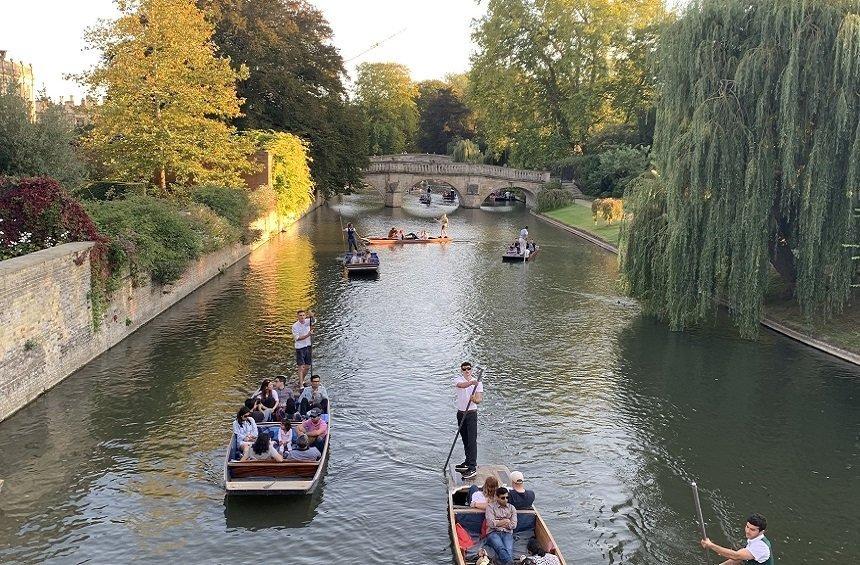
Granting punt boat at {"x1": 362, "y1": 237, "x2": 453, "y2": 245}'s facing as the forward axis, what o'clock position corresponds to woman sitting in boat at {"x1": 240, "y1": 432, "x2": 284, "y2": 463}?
The woman sitting in boat is roughly at 9 o'clock from the punt boat.

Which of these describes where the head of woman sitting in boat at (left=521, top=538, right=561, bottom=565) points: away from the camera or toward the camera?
away from the camera

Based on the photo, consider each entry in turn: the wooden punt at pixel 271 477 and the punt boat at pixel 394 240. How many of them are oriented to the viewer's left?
1

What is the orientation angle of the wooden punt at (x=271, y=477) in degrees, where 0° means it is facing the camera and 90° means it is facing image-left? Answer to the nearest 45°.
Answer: approximately 0°

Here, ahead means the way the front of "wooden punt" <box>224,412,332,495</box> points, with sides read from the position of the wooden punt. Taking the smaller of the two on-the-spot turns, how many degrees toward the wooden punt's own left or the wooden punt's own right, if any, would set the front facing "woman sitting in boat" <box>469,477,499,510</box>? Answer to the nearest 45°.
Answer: approximately 45° to the wooden punt's own left

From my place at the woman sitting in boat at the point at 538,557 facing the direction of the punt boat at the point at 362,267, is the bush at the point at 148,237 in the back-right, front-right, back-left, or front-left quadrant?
front-left

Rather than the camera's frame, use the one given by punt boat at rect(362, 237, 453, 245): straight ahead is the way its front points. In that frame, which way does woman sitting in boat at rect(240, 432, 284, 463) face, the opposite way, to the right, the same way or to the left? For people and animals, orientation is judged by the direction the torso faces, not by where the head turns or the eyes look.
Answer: to the right

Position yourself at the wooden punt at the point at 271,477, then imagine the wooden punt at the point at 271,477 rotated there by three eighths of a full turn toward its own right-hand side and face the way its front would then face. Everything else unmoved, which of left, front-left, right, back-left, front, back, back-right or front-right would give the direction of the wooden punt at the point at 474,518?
back

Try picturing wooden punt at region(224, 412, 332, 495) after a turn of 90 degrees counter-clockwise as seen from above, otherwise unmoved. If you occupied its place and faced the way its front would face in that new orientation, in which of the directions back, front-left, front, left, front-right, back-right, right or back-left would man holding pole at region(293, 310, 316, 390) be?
left

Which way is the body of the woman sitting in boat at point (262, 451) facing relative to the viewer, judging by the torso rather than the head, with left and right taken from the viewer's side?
facing away from the viewer

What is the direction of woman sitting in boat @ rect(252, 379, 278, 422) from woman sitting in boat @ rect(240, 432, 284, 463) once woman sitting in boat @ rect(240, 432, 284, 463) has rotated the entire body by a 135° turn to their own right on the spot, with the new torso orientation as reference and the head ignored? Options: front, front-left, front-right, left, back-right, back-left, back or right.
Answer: back-left

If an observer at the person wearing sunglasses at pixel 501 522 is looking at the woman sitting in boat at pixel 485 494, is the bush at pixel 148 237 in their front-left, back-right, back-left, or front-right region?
front-left

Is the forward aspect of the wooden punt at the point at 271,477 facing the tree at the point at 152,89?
no

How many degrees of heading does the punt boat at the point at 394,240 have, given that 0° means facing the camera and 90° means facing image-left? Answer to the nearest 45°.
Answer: approximately 90°

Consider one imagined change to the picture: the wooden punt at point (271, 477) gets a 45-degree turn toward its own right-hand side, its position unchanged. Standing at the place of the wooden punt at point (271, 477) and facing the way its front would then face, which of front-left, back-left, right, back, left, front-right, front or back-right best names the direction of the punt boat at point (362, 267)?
back-right
